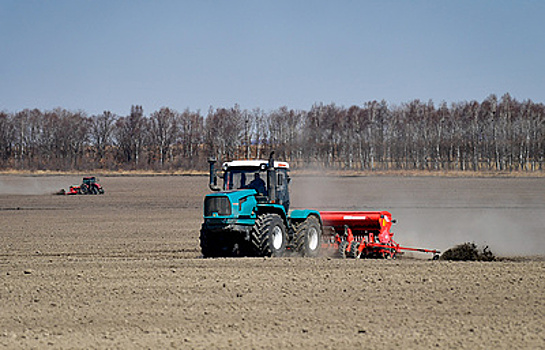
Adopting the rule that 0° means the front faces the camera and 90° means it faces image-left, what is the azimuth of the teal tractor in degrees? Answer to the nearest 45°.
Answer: approximately 45°

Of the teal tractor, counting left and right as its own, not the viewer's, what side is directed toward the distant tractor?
right
